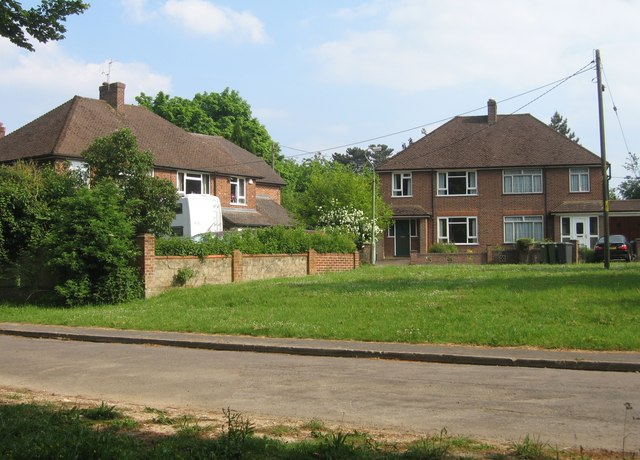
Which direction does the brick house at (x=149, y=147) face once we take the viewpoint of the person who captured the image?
facing the viewer and to the right of the viewer

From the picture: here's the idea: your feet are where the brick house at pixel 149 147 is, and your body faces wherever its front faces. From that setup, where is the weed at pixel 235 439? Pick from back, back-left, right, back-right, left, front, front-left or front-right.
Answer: front-right

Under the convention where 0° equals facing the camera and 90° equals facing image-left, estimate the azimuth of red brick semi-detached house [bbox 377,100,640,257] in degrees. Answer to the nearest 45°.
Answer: approximately 0°

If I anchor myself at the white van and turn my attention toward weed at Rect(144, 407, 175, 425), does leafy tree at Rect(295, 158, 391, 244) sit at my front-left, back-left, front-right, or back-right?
back-left

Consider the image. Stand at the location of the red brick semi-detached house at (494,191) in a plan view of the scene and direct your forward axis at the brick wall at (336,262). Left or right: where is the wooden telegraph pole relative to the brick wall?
left
